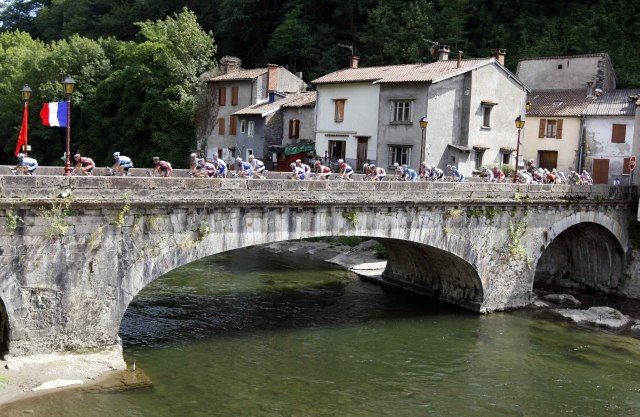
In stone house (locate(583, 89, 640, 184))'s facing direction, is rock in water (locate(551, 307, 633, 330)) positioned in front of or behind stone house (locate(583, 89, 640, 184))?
in front

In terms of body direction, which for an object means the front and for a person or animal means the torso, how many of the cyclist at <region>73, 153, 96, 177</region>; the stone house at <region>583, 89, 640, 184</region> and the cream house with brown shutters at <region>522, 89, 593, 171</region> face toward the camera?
2

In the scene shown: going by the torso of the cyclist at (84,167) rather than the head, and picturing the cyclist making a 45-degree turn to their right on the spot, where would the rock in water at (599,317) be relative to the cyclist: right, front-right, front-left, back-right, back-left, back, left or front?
back-right

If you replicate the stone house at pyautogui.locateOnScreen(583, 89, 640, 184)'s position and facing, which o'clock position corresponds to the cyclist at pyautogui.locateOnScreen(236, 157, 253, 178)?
The cyclist is roughly at 1 o'clock from the stone house.

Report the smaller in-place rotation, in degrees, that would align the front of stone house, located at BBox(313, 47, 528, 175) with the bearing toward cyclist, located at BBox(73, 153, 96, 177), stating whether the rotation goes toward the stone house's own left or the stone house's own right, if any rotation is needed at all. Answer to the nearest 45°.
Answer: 0° — it already faces them

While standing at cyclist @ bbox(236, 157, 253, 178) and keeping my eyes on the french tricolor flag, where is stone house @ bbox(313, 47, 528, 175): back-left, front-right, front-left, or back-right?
back-right

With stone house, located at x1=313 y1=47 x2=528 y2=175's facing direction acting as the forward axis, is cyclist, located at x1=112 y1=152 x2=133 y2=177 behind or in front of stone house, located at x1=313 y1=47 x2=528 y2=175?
in front

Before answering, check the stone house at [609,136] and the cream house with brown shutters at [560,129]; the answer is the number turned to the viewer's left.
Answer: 0

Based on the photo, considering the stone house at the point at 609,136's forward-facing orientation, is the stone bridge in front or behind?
in front

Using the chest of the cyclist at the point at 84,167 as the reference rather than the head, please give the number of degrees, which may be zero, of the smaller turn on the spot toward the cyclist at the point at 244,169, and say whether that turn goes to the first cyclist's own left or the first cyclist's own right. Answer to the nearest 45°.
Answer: approximately 180°

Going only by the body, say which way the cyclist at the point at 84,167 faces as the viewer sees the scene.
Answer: to the viewer's left

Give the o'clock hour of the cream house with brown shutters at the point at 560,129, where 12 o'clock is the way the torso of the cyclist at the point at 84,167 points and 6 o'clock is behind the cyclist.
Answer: The cream house with brown shutters is roughly at 5 o'clock from the cyclist.
